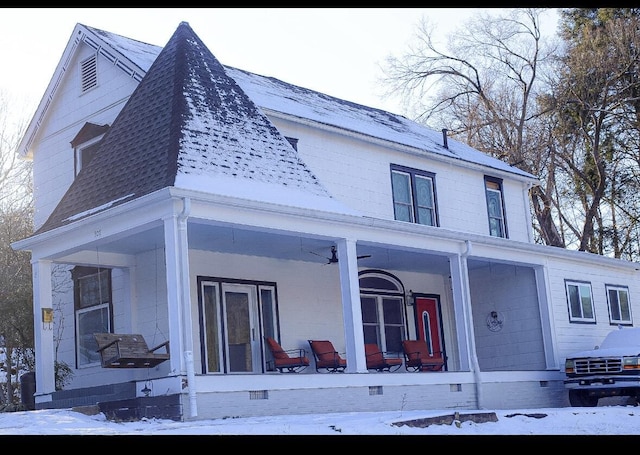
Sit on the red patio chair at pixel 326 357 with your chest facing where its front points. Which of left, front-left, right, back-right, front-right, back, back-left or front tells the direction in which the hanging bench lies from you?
right

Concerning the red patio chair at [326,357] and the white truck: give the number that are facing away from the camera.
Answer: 0

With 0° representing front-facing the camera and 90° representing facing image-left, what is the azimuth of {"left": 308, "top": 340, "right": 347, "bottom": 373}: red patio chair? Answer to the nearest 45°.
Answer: approximately 315°

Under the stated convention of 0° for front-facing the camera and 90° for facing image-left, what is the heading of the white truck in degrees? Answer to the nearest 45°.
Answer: approximately 45°

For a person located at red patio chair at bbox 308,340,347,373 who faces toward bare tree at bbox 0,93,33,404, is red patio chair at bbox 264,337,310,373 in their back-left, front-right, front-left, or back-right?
front-left

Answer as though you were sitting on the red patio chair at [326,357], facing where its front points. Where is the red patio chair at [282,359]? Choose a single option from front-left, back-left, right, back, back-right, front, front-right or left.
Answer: right

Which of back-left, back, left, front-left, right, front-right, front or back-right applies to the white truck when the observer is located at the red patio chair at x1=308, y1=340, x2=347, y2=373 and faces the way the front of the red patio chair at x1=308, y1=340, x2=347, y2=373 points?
front-left

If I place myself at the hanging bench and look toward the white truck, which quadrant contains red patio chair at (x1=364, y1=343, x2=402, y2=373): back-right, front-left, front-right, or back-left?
front-left

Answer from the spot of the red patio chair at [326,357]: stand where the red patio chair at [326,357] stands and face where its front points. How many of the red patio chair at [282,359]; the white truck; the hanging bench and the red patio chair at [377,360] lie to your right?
2

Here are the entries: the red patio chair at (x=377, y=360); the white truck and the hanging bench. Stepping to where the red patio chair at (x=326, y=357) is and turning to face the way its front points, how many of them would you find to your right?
1
